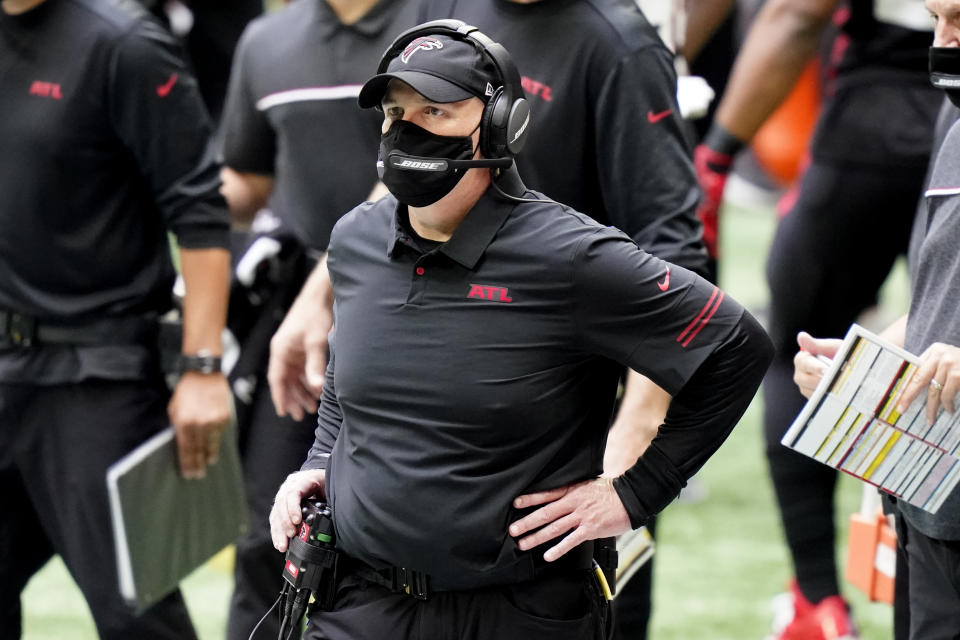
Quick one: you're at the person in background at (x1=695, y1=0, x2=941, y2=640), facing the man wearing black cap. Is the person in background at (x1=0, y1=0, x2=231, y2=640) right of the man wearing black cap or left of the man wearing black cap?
right

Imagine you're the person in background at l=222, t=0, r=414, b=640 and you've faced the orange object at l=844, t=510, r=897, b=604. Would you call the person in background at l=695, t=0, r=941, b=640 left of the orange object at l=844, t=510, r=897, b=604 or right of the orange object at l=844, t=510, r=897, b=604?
left

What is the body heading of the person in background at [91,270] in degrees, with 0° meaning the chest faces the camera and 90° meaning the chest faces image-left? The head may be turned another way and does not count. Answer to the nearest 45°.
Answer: approximately 45°

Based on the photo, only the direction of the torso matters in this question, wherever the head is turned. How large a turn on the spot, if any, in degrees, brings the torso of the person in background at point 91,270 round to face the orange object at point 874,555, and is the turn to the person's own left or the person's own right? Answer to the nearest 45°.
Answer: approximately 90° to the person's own left

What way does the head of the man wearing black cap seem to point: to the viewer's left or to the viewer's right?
to the viewer's left

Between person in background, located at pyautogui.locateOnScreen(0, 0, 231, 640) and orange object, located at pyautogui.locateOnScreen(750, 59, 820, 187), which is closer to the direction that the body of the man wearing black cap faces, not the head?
the person in background

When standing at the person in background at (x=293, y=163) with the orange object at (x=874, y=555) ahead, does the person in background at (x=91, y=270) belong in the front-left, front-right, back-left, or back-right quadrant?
back-right

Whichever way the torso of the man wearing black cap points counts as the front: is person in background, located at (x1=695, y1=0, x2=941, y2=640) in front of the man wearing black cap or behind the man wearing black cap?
behind
